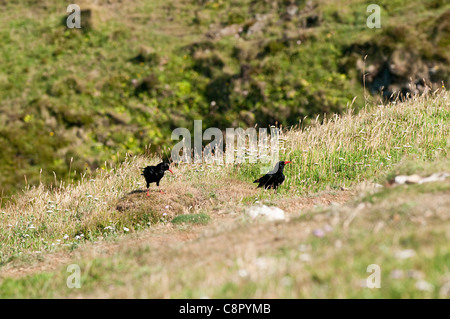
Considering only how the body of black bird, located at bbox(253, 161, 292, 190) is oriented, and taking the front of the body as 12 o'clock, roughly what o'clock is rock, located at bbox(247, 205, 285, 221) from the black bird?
The rock is roughly at 3 o'clock from the black bird.

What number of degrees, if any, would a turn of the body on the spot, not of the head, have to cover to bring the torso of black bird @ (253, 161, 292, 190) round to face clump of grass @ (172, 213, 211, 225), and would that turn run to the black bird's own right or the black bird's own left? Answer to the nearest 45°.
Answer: approximately 135° to the black bird's own right

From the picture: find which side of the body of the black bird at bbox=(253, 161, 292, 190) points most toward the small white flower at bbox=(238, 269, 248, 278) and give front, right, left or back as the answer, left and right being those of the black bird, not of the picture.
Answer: right

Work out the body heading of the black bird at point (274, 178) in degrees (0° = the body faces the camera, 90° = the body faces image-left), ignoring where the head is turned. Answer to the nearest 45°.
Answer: approximately 270°

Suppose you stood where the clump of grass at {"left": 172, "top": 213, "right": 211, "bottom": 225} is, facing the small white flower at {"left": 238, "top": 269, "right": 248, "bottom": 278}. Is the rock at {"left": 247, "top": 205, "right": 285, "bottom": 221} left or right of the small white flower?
left

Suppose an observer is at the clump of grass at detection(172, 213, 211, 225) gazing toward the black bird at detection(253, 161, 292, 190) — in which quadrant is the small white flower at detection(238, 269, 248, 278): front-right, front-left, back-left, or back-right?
back-right
